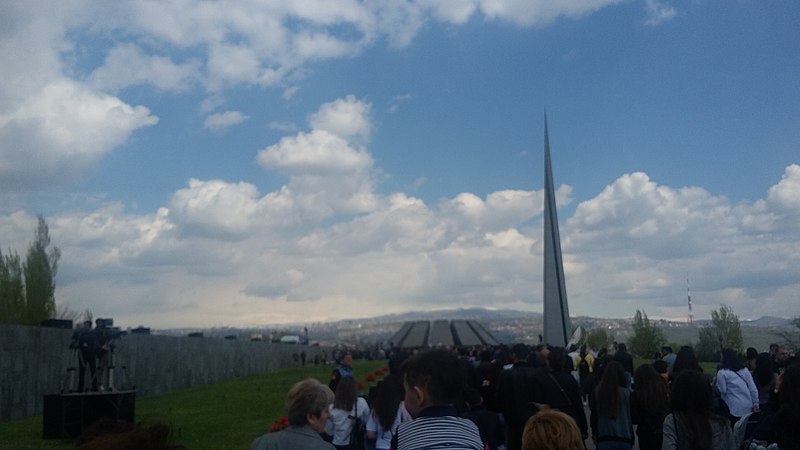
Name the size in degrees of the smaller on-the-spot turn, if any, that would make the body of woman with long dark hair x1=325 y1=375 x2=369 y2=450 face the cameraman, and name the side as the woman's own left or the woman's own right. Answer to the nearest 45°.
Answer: approximately 45° to the woman's own left

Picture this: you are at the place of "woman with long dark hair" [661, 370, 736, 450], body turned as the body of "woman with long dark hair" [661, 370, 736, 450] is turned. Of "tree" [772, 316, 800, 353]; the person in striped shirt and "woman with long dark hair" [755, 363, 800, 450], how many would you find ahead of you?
1

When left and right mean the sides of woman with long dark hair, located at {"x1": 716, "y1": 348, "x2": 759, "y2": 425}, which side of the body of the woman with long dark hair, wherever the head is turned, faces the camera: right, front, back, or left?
back

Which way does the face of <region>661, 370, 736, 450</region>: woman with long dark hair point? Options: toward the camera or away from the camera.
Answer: away from the camera

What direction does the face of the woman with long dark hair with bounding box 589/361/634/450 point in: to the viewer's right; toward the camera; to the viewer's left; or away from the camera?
away from the camera

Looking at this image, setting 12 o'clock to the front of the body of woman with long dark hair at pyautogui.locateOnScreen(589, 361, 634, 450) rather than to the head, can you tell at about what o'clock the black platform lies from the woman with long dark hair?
The black platform is roughly at 10 o'clock from the woman with long dark hair.

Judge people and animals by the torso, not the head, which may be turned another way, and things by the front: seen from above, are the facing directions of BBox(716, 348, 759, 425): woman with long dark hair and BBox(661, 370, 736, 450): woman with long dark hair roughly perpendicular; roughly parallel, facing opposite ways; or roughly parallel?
roughly parallel

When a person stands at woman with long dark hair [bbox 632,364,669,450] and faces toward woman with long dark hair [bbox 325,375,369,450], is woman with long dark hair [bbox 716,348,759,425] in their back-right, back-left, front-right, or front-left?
back-right

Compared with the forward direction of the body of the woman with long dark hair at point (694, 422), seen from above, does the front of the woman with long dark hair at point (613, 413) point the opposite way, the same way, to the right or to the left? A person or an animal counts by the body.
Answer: the same way

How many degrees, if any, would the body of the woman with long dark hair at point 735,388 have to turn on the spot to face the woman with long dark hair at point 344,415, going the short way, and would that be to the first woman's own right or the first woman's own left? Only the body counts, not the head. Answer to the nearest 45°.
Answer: approximately 135° to the first woman's own left

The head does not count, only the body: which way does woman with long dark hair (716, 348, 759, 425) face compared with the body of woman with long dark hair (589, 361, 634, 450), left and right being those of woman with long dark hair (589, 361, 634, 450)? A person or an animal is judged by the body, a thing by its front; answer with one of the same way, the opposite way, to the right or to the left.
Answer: the same way

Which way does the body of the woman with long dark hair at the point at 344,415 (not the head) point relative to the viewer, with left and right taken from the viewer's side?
facing away from the viewer

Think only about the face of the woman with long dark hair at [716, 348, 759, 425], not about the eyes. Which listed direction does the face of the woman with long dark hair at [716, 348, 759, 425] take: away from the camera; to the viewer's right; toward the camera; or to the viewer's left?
away from the camera

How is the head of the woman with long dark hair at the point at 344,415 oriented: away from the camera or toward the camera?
away from the camera

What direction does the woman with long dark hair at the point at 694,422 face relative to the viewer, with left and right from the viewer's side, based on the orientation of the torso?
facing away from the viewer
